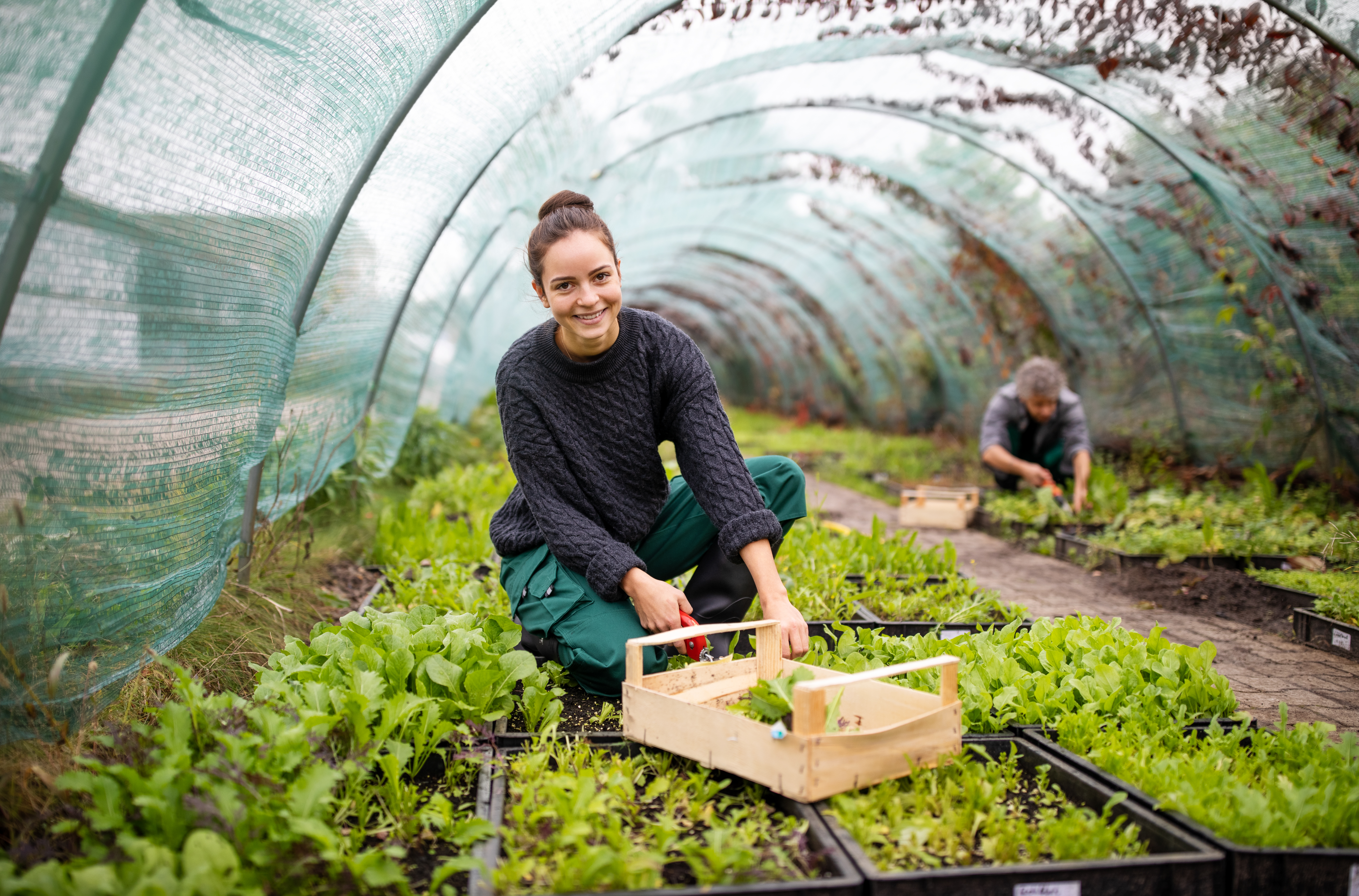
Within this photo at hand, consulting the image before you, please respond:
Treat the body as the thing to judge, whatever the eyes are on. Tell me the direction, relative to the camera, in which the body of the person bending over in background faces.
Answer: toward the camera

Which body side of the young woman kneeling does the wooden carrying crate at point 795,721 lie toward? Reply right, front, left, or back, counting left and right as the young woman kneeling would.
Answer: front

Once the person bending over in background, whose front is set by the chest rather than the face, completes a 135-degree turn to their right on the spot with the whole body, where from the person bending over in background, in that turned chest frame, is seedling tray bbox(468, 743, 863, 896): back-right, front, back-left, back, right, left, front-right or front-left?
back-left

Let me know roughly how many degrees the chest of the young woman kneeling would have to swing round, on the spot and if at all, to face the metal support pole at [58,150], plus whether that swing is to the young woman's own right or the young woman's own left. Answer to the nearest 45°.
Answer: approximately 90° to the young woman's own right

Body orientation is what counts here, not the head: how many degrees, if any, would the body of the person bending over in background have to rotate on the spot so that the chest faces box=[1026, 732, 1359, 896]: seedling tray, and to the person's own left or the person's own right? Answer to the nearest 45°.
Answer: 0° — they already face it

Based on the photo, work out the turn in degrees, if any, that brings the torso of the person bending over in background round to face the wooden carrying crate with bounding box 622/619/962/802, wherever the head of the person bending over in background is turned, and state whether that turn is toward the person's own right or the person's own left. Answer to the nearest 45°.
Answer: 0° — they already face it

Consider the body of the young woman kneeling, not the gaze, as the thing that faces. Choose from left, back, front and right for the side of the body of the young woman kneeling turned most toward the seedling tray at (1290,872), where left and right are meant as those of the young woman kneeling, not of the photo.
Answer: front

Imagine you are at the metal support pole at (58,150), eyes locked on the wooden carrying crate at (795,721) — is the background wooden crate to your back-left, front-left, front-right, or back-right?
front-left

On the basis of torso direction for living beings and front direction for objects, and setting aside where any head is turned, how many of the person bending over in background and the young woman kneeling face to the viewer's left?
0

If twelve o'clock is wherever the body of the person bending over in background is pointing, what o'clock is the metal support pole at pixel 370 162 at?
The metal support pole is roughly at 1 o'clock from the person bending over in background.

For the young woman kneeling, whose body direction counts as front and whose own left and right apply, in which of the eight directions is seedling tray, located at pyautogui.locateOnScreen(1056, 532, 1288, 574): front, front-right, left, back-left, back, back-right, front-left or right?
left

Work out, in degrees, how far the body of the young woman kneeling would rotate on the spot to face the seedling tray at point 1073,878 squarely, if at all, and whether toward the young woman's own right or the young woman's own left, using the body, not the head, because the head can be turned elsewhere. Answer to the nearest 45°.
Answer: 0° — they already face it

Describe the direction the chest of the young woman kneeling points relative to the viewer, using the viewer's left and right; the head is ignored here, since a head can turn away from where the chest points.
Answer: facing the viewer and to the right of the viewer
